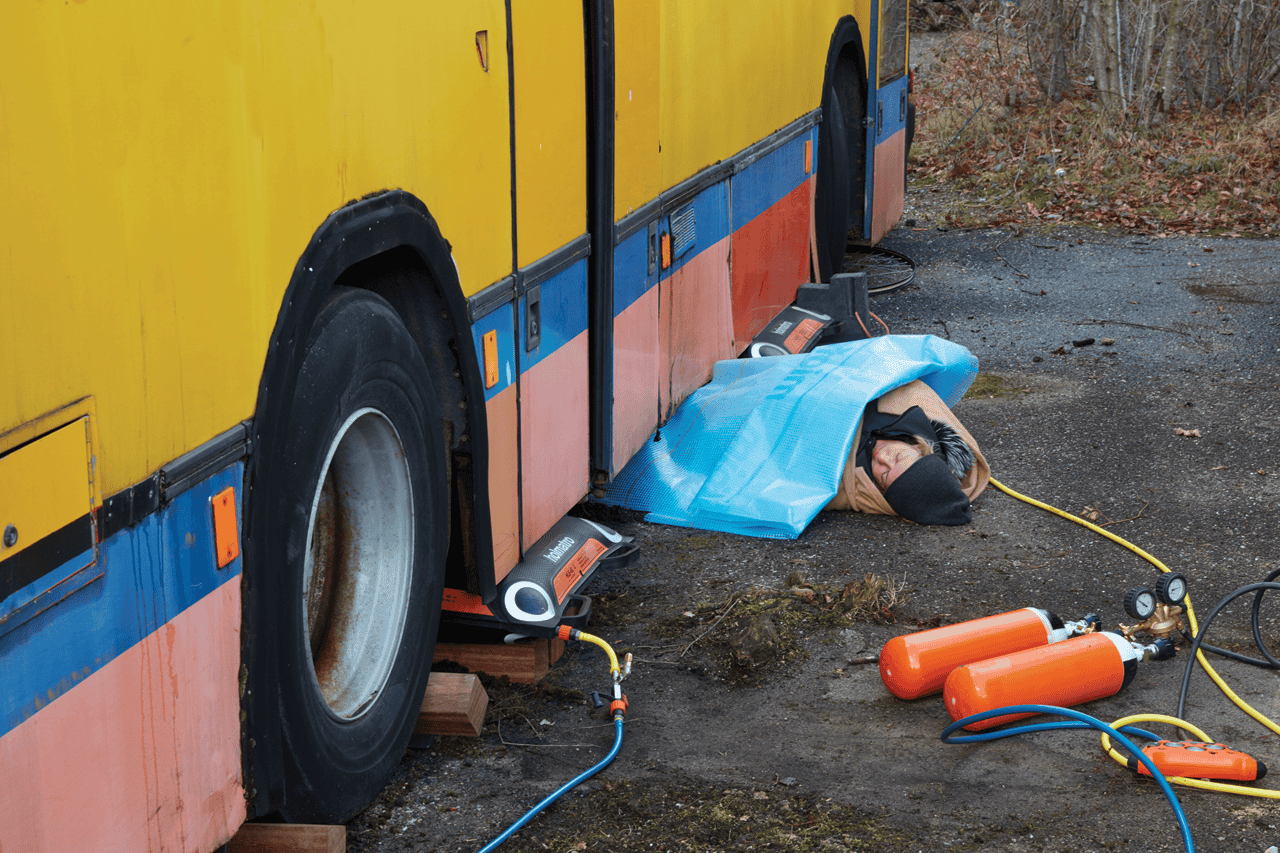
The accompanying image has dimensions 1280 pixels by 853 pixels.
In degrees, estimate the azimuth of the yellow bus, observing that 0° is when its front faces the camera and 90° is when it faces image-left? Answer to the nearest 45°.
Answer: approximately 225°

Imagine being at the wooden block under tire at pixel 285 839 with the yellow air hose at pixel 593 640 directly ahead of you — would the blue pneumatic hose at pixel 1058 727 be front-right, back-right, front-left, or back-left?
front-right
